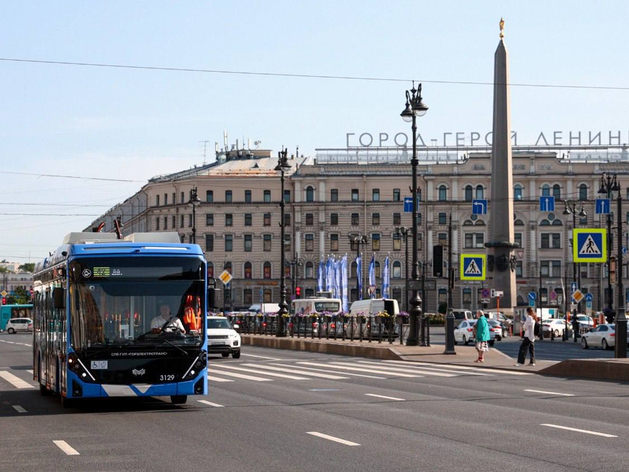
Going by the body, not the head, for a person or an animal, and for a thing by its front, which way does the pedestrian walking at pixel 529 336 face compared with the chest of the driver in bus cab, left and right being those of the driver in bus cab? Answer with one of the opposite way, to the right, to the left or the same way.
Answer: to the right

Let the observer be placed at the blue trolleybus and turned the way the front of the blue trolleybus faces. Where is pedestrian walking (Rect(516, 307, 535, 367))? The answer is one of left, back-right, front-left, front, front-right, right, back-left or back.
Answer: back-left

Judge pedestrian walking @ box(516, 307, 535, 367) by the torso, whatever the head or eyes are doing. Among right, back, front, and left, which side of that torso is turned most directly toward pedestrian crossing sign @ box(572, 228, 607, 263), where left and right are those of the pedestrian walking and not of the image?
left

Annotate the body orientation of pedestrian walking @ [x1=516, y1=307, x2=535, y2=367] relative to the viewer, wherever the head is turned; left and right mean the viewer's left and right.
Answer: facing to the left of the viewer

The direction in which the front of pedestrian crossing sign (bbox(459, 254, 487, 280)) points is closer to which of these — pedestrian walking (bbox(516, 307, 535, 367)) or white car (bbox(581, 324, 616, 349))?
the pedestrian walking

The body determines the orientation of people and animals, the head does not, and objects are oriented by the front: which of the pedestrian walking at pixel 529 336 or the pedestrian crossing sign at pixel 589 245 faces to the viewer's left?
the pedestrian walking
